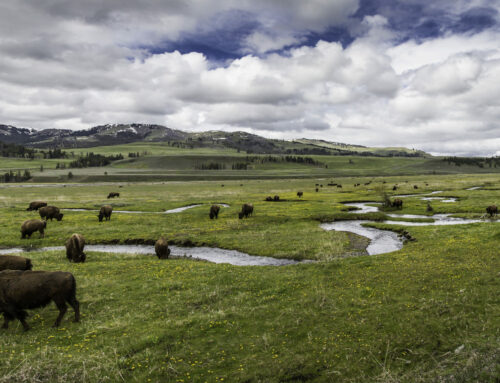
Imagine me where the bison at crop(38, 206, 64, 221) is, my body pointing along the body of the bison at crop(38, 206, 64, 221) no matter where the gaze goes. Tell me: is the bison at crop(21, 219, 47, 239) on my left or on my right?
on my right

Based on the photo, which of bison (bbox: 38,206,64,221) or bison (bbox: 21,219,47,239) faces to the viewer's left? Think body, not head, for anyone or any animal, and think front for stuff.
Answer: bison (bbox: 21,219,47,239)

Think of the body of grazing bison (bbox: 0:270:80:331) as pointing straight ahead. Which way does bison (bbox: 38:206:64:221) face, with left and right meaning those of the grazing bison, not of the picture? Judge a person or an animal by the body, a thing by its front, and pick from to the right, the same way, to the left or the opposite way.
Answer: the opposite way

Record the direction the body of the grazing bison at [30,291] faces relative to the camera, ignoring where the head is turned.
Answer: to the viewer's left

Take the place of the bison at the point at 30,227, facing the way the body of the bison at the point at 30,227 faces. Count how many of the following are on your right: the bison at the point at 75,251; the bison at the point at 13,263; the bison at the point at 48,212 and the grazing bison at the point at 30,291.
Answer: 1

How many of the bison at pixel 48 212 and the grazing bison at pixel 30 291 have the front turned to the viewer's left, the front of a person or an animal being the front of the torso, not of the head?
1

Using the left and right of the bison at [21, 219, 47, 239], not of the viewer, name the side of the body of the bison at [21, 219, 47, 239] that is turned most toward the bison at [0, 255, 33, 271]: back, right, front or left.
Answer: left

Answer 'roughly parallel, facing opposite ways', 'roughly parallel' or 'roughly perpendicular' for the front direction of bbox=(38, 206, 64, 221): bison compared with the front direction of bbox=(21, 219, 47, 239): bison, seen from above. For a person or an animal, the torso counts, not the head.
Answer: roughly parallel, facing opposite ways

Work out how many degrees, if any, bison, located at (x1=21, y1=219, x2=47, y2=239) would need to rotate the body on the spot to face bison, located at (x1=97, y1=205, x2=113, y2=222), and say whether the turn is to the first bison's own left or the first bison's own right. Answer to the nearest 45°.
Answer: approximately 135° to the first bison's own right

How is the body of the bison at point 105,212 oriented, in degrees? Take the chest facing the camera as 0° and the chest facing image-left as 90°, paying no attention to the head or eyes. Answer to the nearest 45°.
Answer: approximately 45°

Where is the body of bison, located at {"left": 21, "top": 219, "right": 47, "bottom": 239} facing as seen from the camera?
to the viewer's left
